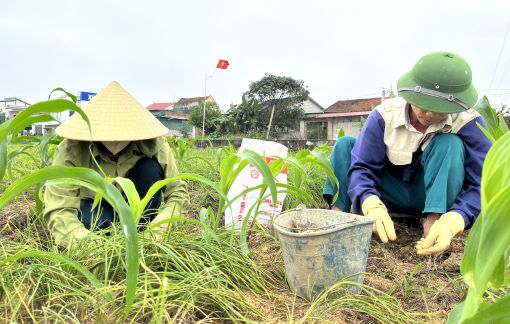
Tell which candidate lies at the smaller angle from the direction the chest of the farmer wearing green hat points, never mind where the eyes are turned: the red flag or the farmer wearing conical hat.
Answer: the farmer wearing conical hat

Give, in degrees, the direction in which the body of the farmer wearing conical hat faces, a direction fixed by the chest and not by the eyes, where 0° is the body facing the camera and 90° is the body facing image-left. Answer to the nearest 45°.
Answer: approximately 0°

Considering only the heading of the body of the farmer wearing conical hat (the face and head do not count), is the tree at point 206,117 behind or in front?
behind

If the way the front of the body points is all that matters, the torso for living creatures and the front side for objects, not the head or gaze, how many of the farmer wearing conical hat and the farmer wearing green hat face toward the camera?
2

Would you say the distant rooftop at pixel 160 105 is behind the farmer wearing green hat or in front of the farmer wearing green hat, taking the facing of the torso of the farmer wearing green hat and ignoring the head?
behind

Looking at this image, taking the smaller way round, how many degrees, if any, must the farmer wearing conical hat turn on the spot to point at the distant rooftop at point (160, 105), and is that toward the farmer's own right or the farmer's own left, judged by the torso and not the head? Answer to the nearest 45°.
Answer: approximately 180°
